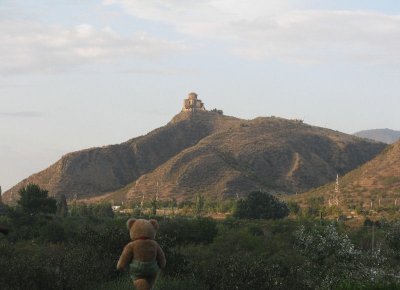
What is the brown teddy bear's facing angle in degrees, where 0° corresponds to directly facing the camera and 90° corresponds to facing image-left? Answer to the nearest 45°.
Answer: approximately 180°
